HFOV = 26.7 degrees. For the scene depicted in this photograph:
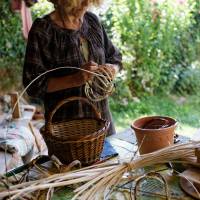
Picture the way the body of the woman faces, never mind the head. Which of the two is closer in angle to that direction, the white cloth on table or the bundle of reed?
the bundle of reed

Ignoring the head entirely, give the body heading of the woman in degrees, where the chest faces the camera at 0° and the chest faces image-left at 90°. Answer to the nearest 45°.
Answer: approximately 315°

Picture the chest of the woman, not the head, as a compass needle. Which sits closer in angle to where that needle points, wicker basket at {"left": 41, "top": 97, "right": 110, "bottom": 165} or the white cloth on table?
the wicker basket

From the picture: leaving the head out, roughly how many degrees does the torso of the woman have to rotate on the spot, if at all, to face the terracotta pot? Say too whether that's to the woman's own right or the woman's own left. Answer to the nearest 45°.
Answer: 0° — they already face it

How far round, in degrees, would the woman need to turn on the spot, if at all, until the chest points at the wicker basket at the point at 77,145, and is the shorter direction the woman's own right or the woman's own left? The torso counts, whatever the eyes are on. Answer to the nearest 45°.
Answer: approximately 45° to the woman's own right
